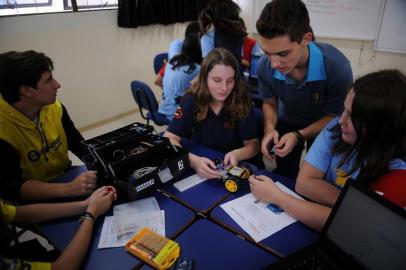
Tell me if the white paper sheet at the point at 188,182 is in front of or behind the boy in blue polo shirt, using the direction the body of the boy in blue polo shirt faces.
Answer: in front

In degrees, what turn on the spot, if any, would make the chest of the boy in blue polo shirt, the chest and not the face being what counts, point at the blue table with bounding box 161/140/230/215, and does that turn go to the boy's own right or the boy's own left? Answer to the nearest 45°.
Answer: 0° — they already face it

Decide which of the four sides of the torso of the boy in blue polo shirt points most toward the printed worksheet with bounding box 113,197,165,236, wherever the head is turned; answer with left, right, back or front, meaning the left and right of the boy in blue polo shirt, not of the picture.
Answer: front

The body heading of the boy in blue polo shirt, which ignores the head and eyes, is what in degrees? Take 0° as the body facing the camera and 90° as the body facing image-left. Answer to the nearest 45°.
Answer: approximately 45°

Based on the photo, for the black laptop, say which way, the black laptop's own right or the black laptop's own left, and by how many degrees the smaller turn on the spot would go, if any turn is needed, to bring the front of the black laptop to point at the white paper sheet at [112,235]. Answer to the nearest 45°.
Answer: approximately 45° to the black laptop's own right

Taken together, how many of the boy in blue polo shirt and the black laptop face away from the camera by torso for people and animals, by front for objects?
0

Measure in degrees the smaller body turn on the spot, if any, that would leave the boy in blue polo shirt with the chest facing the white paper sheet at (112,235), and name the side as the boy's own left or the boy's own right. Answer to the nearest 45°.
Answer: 0° — they already face it

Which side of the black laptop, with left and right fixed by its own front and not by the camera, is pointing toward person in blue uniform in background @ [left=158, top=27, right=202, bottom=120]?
right

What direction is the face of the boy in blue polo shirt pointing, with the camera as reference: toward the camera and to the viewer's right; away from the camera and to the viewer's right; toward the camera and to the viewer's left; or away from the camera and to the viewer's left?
toward the camera and to the viewer's left

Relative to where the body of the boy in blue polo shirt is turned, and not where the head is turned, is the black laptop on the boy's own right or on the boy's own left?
on the boy's own left

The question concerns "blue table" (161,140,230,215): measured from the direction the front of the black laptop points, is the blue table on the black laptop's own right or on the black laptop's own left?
on the black laptop's own right

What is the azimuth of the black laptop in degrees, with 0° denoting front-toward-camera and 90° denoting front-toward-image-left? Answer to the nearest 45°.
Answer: approximately 45°

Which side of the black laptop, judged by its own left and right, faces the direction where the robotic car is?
right
